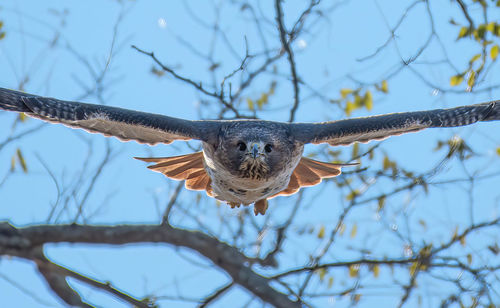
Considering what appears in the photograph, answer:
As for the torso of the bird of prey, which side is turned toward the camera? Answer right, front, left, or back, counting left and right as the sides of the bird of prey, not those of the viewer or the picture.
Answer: front
